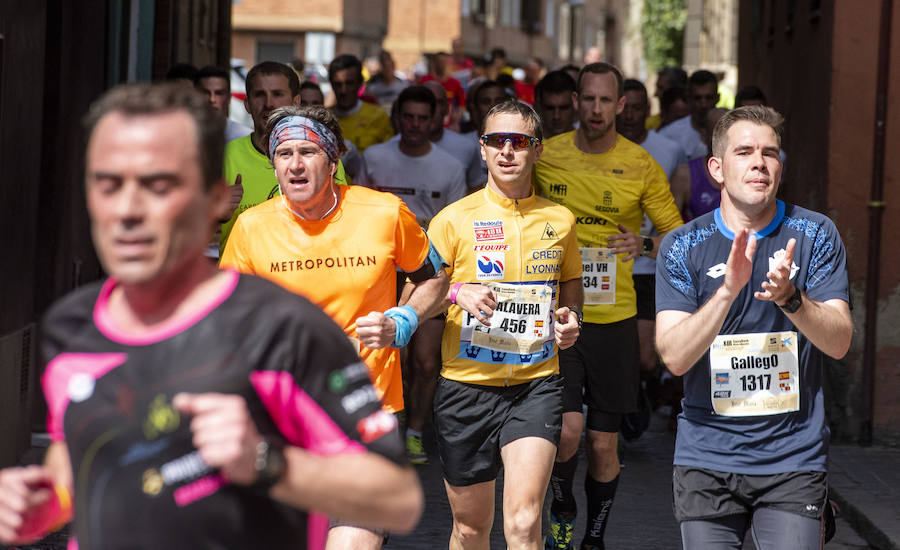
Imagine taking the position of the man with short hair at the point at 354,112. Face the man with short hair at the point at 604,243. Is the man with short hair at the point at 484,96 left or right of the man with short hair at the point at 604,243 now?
left

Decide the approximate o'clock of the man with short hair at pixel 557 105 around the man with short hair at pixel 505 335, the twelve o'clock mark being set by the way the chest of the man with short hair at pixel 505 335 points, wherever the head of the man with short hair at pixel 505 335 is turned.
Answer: the man with short hair at pixel 557 105 is roughly at 6 o'clock from the man with short hair at pixel 505 335.

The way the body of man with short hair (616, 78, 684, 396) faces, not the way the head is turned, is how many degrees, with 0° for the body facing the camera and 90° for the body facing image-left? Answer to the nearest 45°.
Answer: approximately 0°

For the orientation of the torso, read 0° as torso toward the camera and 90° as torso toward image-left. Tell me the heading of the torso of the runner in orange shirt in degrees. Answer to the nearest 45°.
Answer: approximately 0°

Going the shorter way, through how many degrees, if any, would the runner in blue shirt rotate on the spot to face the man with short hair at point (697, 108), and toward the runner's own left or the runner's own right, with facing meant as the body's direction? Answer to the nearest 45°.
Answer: approximately 180°

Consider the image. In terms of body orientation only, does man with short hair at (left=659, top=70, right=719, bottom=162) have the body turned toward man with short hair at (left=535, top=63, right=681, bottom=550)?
yes
